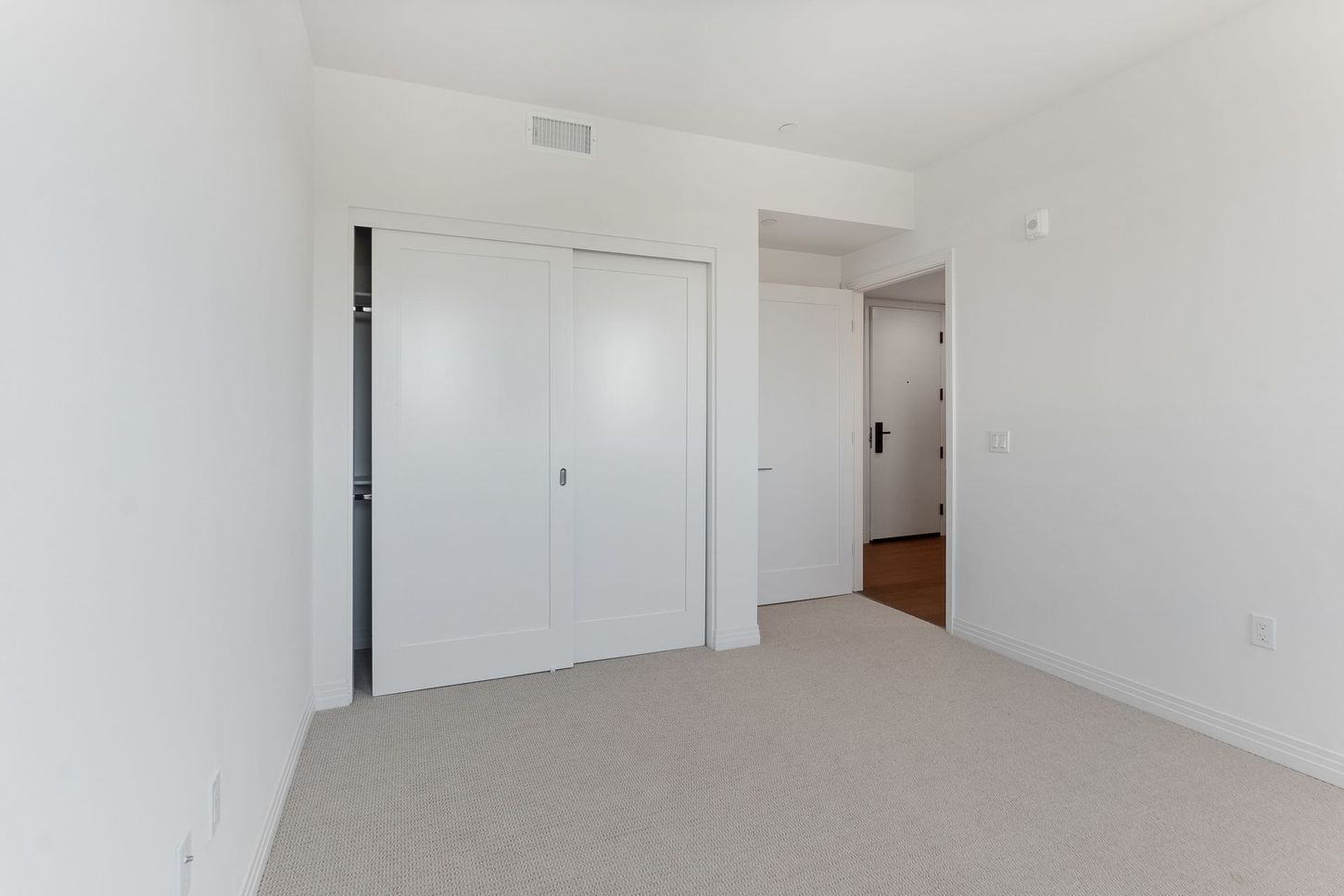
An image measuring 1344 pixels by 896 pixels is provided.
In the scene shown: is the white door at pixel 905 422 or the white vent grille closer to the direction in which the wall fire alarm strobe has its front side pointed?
the white vent grille

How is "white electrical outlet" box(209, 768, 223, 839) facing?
to the viewer's right

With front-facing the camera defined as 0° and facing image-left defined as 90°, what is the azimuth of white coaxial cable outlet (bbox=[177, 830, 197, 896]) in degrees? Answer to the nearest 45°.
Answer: approximately 270°

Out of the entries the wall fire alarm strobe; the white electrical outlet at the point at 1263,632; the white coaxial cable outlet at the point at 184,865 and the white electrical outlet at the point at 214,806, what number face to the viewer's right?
2

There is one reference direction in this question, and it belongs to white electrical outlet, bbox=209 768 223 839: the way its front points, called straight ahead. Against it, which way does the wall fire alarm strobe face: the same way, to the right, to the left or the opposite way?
the opposite way

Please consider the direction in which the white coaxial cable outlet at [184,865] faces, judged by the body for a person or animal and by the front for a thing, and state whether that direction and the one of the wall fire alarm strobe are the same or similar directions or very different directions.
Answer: very different directions

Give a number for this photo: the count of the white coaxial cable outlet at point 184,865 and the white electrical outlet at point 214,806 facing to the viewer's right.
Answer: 2

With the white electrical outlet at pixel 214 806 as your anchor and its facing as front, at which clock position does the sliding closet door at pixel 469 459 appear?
The sliding closet door is roughly at 10 o'clock from the white electrical outlet.
